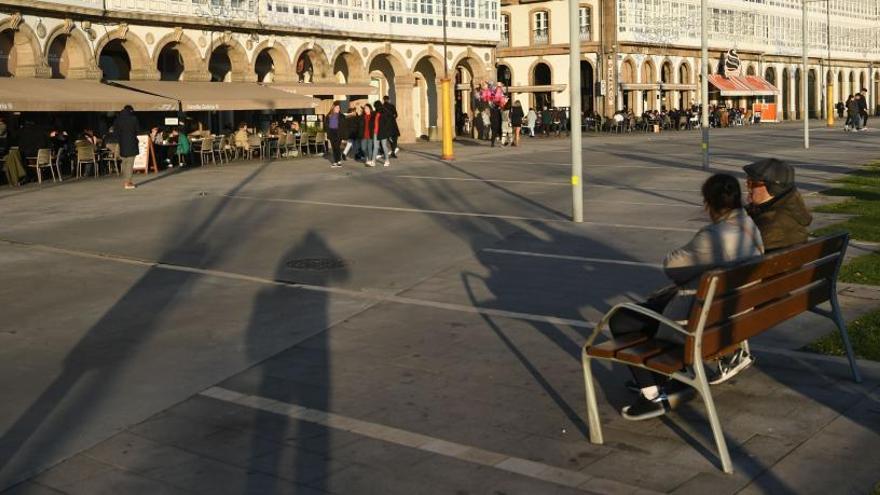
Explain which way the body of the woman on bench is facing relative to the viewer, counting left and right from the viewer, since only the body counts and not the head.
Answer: facing away from the viewer and to the left of the viewer

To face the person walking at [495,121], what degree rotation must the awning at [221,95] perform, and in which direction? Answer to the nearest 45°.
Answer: approximately 90° to its left

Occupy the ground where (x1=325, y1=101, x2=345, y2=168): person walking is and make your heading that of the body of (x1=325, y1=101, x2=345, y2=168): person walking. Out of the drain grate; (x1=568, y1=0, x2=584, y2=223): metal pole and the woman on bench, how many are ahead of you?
3

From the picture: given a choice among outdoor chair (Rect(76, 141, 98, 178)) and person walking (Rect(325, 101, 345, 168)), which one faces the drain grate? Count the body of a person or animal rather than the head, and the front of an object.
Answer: the person walking
